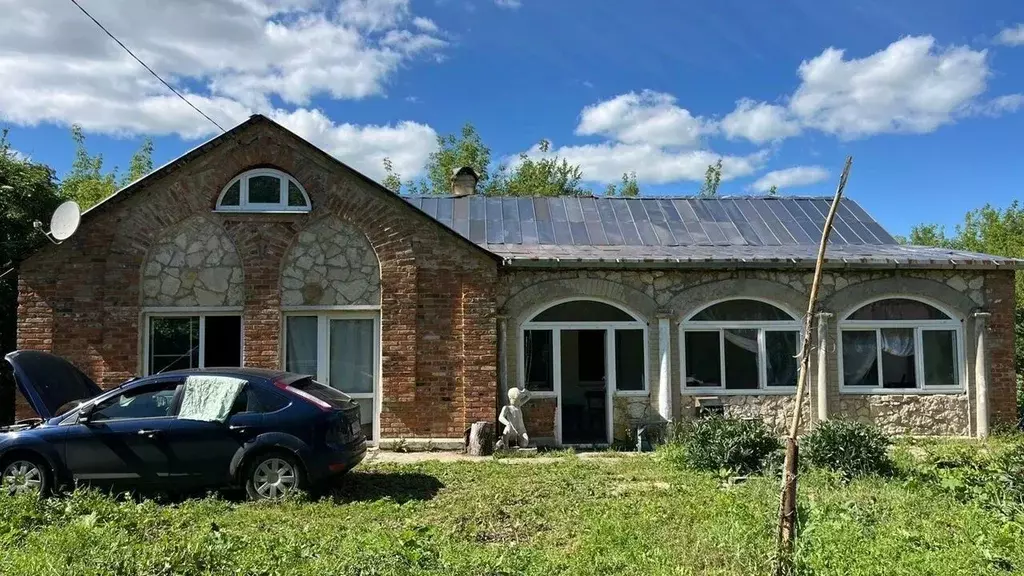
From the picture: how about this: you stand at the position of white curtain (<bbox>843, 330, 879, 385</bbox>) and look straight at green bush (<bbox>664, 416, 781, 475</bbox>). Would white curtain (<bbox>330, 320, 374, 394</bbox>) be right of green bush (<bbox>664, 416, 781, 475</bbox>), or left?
right

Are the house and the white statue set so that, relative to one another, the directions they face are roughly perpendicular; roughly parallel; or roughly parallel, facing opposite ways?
roughly parallel

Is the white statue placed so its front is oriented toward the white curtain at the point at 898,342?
no

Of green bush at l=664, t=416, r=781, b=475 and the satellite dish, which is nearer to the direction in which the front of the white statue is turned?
the green bush

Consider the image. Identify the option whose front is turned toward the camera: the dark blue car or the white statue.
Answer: the white statue

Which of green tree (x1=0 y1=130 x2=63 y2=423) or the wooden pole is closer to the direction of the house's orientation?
the wooden pole

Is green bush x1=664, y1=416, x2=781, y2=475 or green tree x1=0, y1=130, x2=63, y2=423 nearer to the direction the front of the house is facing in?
the green bush

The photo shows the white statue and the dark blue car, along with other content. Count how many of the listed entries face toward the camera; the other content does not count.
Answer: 1

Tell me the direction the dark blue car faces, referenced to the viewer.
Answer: facing to the left of the viewer

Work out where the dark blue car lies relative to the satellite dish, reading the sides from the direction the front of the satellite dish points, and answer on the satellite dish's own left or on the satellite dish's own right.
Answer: on the satellite dish's own left

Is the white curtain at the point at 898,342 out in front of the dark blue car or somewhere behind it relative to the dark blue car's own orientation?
behind

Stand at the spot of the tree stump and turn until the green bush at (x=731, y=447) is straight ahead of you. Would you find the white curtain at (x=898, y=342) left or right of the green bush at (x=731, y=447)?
left

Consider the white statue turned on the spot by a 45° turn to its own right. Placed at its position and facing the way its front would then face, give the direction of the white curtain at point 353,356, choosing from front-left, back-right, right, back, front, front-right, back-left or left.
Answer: front-right

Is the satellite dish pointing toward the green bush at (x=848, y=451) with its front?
no

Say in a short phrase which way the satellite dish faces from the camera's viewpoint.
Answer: facing the viewer and to the left of the viewer

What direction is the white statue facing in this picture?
toward the camera

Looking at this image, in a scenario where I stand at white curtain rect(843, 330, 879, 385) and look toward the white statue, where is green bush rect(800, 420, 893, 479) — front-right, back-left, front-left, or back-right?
front-left

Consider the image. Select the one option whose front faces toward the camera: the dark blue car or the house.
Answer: the house

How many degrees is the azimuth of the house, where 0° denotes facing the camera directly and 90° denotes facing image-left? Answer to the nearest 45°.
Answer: approximately 0°
